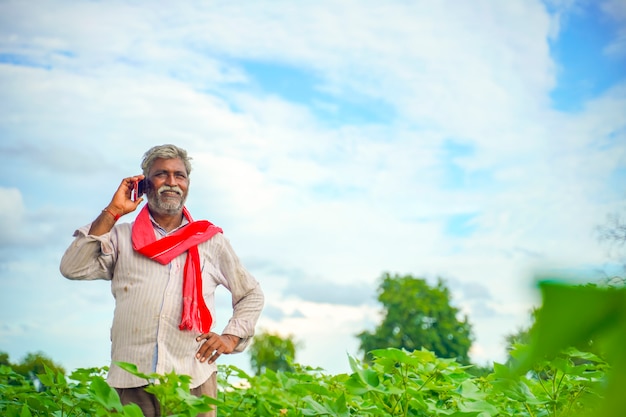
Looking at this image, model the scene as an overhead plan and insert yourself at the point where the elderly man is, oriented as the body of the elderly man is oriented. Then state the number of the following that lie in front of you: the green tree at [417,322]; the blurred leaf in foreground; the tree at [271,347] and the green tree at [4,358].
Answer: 1

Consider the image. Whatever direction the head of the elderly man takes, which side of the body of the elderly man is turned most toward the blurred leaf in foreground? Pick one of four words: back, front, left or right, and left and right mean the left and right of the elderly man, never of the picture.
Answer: front

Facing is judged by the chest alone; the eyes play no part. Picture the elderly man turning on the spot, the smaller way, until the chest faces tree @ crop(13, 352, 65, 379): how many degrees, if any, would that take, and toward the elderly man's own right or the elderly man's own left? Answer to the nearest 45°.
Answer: approximately 180°

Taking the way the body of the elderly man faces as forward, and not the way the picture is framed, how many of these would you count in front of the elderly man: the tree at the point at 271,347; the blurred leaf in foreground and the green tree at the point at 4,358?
1

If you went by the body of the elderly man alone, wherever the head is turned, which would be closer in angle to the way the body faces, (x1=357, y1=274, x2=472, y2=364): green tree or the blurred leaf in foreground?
the blurred leaf in foreground

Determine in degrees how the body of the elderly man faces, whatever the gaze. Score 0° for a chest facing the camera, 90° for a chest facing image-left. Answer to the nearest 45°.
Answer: approximately 0°

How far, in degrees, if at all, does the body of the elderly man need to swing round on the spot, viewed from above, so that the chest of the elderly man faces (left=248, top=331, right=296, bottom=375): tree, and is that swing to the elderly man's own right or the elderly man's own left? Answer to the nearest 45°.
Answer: approximately 180°

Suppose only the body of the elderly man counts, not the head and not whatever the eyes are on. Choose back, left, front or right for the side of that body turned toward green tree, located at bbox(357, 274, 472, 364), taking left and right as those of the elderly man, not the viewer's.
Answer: back

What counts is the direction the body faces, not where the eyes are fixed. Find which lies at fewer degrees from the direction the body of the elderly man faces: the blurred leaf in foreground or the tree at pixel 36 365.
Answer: the blurred leaf in foreground
